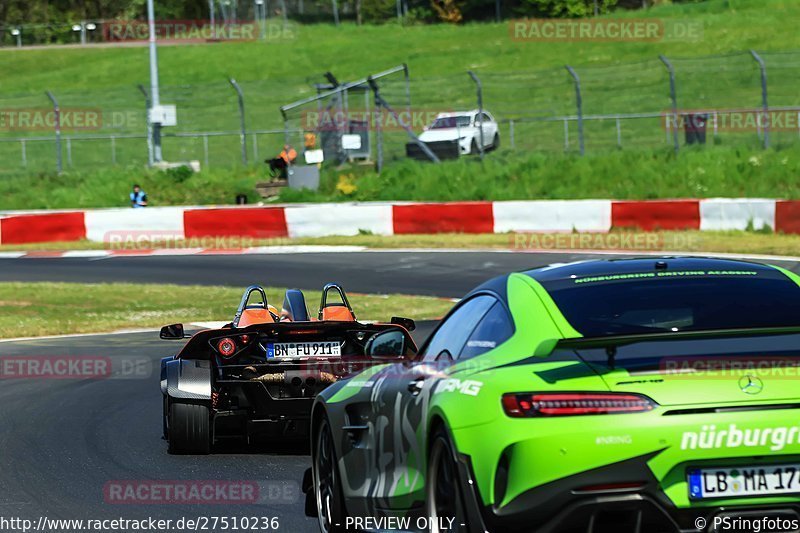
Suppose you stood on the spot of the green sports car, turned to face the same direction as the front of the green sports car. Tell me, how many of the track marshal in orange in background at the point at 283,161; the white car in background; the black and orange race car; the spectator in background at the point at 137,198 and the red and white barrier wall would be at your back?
0

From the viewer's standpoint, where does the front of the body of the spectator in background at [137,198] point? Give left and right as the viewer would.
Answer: facing the viewer

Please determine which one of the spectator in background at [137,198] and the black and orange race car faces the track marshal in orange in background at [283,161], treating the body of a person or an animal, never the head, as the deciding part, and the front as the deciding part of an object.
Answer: the black and orange race car

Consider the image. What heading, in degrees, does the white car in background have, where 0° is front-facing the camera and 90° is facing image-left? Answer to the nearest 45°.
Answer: approximately 45°

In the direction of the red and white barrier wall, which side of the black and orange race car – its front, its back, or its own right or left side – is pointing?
front

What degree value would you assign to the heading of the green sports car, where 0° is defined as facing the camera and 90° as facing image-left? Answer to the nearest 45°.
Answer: approximately 135°

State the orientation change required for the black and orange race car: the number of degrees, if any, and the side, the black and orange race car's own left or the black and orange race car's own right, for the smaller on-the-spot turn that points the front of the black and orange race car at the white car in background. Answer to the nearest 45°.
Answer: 0° — it already faces it

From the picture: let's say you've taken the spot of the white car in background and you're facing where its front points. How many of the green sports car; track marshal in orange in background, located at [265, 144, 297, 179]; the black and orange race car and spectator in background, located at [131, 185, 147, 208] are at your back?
0

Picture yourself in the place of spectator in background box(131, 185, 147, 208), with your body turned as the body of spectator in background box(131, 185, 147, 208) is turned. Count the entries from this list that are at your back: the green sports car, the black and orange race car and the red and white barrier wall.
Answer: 0

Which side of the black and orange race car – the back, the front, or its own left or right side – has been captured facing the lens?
back

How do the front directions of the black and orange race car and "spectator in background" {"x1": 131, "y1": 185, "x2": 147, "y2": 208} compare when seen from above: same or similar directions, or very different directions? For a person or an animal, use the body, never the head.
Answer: very different directions

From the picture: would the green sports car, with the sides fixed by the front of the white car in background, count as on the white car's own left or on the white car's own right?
on the white car's own left

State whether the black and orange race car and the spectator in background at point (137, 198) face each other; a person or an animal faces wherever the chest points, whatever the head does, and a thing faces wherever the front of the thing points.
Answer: yes

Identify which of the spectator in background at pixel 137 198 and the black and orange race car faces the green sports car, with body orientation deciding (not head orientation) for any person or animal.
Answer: the spectator in background

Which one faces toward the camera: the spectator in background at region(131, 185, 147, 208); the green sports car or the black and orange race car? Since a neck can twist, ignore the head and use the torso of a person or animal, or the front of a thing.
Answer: the spectator in background

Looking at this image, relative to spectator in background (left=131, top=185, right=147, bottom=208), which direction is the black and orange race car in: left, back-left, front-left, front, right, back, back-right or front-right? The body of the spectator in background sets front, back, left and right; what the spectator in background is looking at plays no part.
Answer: front

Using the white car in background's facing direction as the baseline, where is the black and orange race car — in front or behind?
in front

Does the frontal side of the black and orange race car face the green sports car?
no

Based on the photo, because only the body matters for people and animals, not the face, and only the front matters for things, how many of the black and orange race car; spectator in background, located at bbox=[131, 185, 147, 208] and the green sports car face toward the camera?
1

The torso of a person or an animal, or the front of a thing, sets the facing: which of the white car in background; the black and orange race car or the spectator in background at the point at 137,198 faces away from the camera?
the black and orange race car

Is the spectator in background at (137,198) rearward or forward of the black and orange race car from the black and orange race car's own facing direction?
forward
